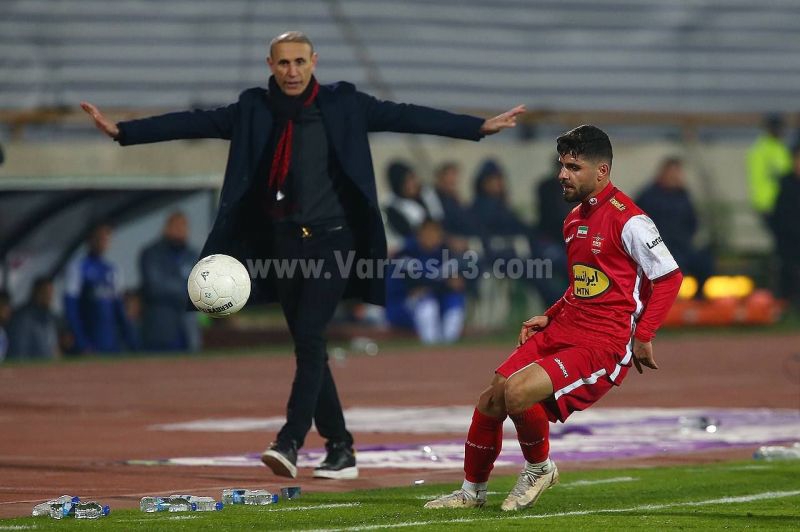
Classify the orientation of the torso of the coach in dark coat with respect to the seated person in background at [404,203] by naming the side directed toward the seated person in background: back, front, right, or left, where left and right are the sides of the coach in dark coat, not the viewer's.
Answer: back

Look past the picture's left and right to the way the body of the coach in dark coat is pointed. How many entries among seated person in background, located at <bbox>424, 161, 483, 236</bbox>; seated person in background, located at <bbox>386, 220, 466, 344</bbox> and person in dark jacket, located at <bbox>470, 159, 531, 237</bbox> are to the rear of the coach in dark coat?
3

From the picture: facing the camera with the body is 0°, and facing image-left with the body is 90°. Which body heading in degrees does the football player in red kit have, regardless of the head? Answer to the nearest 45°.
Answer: approximately 45°

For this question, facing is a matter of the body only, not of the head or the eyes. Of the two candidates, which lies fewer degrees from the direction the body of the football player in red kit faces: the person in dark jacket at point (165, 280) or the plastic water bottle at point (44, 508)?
the plastic water bottle

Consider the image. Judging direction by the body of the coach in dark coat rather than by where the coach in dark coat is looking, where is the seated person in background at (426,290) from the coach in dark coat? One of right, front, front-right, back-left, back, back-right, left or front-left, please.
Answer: back

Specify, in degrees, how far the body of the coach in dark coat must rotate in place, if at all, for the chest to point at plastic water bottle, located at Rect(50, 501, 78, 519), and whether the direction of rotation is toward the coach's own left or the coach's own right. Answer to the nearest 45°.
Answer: approximately 45° to the coach's own right

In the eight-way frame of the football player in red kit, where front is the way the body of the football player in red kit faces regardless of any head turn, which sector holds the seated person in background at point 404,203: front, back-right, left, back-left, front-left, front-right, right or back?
back-right

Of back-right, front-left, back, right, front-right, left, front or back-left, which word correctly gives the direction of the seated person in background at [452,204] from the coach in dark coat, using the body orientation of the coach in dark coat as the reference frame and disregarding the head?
back

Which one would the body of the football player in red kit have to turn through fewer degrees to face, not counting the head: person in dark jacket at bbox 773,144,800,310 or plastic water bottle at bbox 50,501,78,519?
the plastic water bottle

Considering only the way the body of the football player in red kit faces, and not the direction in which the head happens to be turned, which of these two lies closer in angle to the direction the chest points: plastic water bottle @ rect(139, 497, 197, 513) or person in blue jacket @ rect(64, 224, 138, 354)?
the plastic water bottle

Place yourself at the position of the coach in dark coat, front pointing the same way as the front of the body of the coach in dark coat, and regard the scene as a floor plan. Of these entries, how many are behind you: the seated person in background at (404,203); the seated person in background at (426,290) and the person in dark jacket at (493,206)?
3

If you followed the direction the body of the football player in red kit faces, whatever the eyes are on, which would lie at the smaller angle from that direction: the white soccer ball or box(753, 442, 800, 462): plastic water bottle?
the white soccer ball

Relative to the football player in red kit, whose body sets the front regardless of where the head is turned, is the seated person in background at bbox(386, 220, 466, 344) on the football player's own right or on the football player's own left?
on the football player's own right

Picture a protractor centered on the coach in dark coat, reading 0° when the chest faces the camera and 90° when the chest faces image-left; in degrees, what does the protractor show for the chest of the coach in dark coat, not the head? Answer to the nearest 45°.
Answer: approximately 0°
